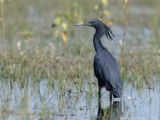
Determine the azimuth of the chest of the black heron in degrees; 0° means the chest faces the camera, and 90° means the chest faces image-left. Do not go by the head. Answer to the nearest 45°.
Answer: approximately 90°
